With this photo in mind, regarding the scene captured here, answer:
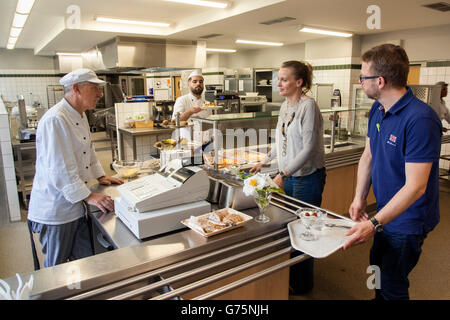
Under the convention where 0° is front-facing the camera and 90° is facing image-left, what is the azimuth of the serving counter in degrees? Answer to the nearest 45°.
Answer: approximately 315°

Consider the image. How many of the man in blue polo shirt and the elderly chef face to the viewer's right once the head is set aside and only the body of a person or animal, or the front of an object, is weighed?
1

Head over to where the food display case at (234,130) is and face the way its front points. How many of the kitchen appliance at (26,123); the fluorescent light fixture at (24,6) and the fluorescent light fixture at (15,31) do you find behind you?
3

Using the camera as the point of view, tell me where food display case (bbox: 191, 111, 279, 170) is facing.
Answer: facing the viewer and to the right of the viewer

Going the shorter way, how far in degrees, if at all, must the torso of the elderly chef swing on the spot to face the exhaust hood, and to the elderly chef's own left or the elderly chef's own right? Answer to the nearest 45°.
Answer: approximately 90° to the elderly chef's own left

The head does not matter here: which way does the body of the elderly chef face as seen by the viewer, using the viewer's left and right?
facing to the right of the viewer

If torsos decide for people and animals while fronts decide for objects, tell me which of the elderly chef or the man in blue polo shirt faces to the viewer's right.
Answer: the elderly chef

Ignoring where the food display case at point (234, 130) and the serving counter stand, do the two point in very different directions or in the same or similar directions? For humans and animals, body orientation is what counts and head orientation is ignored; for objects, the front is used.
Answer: same or similar directions

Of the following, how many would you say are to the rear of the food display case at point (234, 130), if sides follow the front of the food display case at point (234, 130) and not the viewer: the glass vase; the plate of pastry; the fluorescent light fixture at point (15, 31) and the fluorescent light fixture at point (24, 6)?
2

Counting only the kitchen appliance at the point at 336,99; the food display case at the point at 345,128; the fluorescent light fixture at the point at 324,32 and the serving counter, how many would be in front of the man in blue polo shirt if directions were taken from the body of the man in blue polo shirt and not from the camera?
1

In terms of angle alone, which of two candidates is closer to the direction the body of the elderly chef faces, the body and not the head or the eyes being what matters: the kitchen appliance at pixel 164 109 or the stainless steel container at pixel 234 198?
the stainless steel container

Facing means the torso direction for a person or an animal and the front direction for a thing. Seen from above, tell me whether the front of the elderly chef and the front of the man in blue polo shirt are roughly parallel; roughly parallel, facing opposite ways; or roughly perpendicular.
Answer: roughly parallel, facing opposite ways

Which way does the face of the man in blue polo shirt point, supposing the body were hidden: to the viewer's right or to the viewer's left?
to the viewer's left
